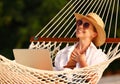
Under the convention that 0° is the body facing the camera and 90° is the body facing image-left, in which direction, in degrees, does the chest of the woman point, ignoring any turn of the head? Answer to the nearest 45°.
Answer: approximately 45°
